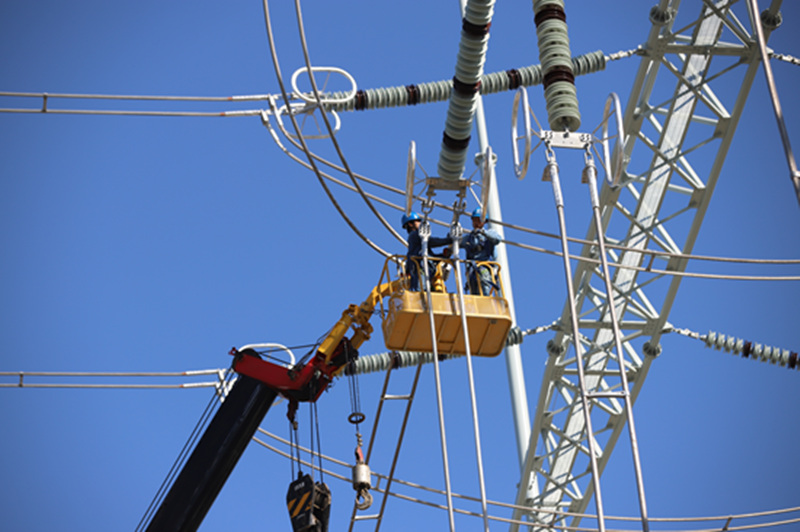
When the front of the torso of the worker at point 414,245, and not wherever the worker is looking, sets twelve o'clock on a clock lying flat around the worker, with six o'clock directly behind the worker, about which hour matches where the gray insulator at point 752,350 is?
The gray insulator is roughly at 11 o'clock from the worker.

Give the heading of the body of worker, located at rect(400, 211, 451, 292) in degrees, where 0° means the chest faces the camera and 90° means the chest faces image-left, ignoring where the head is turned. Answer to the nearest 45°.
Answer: approximately 270°

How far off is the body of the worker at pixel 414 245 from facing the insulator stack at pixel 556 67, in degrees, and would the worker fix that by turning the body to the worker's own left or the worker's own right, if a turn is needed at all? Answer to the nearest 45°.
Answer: approximately 45° to the worker's own right
